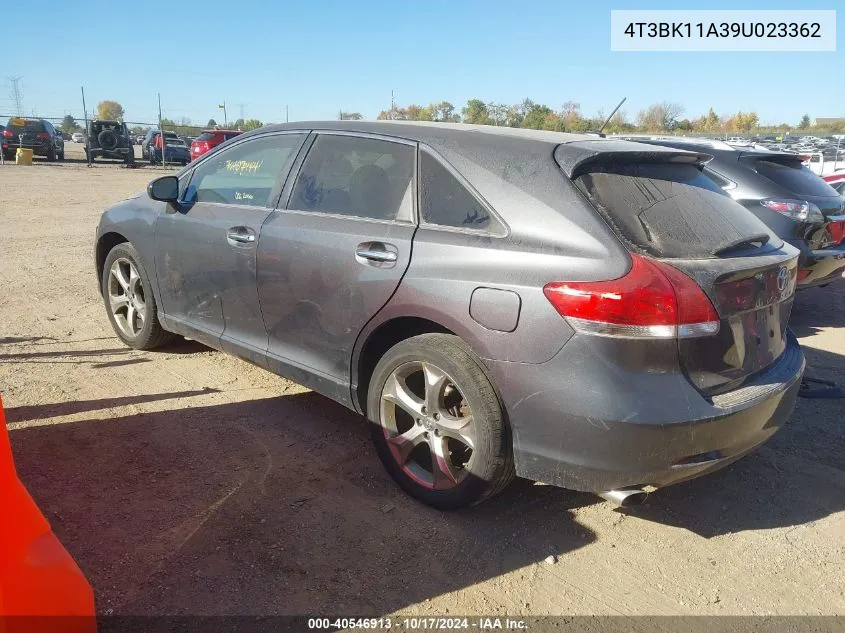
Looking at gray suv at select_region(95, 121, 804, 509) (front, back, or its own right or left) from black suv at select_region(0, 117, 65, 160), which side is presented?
front

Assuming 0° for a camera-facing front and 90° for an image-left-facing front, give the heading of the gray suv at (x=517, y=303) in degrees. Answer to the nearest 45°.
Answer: approximately 135°

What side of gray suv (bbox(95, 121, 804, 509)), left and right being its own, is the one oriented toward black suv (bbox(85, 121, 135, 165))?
front

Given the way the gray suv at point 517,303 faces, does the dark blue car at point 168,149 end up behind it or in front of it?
in front

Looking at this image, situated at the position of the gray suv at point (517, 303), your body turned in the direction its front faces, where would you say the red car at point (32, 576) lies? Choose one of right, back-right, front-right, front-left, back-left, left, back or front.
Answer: left

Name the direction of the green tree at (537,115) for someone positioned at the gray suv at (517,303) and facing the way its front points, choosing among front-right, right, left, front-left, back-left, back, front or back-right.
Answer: front-right

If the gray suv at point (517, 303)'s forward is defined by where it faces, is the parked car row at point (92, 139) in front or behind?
in front
